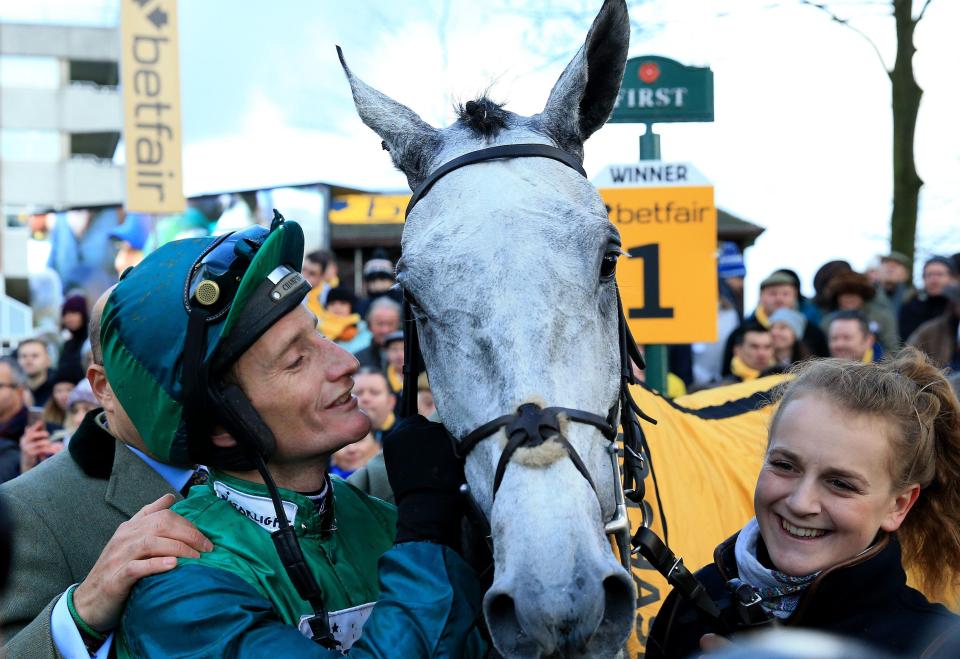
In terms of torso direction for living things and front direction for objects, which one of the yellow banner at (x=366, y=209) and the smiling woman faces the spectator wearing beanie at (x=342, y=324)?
the yellow banner

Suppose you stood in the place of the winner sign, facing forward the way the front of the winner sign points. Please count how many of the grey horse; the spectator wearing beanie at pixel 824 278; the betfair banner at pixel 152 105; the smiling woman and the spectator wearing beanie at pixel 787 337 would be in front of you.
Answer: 2

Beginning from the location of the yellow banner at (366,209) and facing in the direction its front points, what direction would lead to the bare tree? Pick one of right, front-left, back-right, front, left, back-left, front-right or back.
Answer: front-left

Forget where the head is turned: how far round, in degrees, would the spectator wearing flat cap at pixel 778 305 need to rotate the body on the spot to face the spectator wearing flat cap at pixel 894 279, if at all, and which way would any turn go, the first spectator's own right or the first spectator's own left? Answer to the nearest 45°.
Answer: approximately 135° to the first spectator's own left

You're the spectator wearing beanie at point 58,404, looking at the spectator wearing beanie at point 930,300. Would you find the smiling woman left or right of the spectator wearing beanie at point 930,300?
right

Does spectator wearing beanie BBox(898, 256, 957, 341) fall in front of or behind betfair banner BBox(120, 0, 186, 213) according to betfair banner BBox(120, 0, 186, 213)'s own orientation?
in front

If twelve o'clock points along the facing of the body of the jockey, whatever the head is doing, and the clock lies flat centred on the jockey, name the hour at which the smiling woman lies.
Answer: The smiling woman is roughly at 11 o'clock from the jockey.

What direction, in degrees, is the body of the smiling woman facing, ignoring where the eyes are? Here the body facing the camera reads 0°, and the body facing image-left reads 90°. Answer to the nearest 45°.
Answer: approximately 45°

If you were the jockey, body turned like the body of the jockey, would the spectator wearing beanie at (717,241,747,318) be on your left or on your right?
on your left
